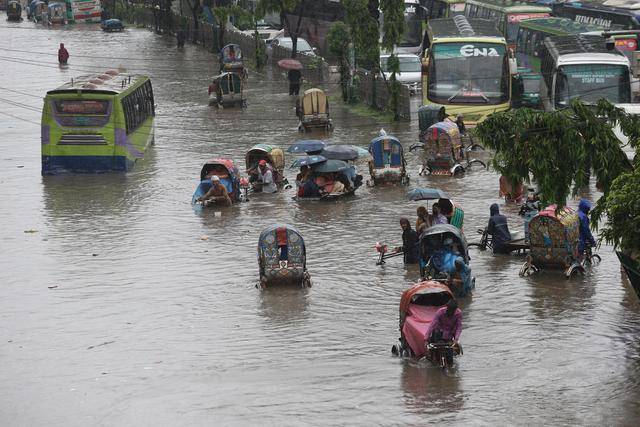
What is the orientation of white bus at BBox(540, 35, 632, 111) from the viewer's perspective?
toward the camera

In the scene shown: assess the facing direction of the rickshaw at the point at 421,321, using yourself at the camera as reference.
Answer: facing the viewer and to the right of the viewer

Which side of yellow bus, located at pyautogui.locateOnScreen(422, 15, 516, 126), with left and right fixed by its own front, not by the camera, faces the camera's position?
front

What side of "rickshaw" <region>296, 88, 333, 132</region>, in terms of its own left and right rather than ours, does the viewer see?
back

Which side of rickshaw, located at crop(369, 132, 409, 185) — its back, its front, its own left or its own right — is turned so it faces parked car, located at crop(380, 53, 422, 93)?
front

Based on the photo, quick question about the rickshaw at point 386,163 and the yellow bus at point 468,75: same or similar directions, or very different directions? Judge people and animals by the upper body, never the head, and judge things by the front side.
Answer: very different directions

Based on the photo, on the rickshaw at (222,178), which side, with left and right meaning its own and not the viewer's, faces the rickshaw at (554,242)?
left

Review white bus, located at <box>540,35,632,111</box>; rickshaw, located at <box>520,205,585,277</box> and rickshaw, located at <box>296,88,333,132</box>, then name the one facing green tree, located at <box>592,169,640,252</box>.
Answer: the white bus

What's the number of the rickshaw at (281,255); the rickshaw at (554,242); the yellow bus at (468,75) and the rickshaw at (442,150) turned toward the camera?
1

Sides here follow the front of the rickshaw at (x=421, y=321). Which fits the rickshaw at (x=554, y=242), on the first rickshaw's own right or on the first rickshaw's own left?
on the first rickshaw's own left

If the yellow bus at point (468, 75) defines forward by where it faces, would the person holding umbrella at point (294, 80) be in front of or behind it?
behind

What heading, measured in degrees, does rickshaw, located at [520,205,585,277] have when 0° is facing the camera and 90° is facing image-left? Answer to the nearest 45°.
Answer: approximately 225°

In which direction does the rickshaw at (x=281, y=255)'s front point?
away from the camera

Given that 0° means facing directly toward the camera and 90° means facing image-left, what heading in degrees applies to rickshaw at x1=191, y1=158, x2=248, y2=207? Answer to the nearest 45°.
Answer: approximately 45°
